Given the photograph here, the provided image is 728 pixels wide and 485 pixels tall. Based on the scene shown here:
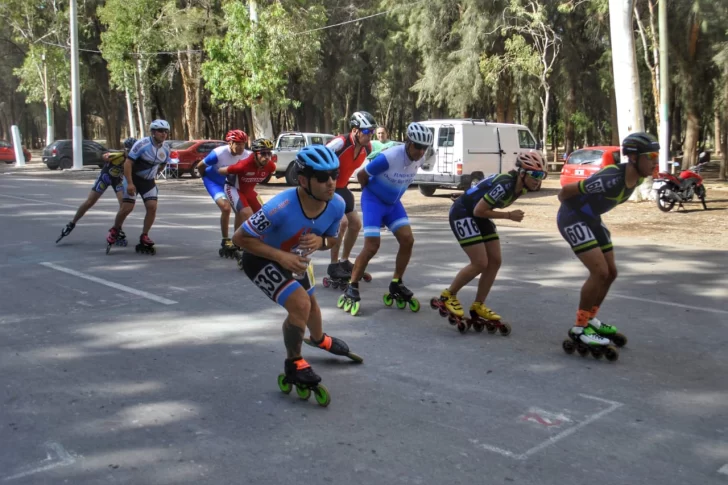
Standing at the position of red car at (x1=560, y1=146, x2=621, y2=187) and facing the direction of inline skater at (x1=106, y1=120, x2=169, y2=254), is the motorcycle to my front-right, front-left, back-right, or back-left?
front-left

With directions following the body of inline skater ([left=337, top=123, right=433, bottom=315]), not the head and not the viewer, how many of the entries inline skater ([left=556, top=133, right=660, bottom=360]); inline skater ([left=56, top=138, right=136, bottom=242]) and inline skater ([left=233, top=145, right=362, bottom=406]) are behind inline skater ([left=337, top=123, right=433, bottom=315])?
1

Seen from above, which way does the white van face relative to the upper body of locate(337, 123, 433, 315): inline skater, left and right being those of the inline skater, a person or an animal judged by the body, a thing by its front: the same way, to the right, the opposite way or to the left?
to the left

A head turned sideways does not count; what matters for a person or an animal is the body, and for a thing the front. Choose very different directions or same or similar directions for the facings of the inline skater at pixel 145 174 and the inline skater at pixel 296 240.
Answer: same or similar directions

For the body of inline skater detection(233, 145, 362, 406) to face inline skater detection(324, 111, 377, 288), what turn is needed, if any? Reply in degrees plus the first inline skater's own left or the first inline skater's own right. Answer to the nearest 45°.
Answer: approximately 135° to the first inline skater's own left

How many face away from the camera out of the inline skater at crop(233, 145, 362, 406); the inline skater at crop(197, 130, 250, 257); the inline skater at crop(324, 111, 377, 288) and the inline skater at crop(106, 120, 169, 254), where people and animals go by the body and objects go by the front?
0

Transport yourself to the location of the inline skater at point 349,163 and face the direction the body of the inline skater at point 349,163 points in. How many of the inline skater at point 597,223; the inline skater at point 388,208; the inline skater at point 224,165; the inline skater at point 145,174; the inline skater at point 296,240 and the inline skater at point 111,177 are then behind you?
3

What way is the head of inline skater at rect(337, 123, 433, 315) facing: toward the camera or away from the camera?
toward the camera
